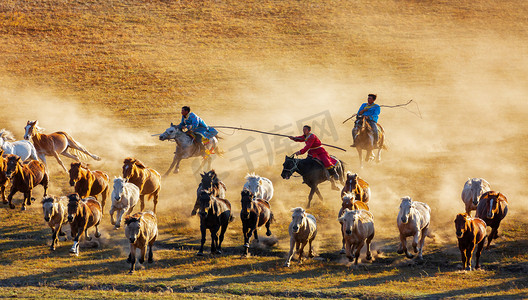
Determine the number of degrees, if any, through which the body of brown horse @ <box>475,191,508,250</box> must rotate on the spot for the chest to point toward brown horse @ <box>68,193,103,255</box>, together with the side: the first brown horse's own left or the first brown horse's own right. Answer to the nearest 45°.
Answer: approximately 45° to the first brown horse's own right

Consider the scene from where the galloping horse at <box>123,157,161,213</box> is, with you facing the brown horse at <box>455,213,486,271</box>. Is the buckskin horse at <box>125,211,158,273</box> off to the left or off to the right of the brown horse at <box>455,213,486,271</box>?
right

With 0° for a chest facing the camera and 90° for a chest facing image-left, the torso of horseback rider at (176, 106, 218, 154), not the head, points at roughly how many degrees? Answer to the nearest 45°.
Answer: approximately 90°

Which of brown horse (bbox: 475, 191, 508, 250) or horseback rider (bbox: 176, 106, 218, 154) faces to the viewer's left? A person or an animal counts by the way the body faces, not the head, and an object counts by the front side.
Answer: the horseback rider

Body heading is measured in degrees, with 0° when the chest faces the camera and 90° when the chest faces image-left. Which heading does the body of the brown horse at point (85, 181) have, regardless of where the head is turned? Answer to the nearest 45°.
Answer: approximately 45°

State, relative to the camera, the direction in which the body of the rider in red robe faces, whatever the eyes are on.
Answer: to the viewer's left

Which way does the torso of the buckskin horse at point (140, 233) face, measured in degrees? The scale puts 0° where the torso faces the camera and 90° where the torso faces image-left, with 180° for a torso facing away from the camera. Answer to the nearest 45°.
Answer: approximately 45°

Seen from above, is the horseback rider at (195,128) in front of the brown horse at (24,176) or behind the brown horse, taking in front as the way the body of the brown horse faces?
behind

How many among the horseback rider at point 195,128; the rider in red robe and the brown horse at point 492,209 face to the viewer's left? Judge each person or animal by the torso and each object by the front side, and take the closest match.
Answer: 2

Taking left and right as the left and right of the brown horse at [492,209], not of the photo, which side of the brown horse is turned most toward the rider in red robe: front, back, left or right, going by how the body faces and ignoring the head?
right

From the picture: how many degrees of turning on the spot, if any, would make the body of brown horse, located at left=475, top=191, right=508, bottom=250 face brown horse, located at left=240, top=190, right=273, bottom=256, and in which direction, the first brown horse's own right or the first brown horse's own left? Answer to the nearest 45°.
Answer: approximately 45° to the first brown horse's own right

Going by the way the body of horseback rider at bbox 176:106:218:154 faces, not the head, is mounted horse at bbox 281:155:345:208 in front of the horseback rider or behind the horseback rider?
behind
